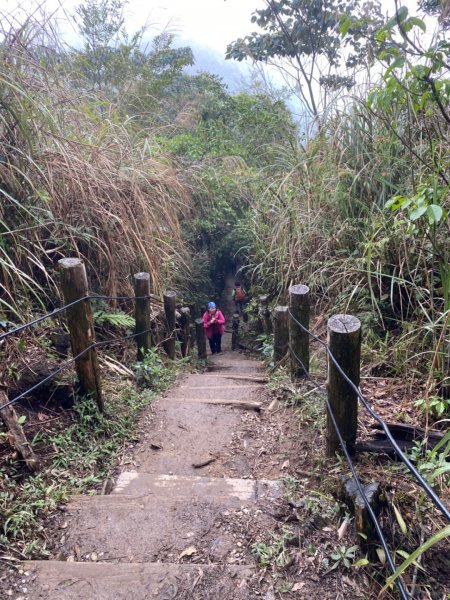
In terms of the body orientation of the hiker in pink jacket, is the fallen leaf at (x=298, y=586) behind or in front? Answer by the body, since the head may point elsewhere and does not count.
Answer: in front

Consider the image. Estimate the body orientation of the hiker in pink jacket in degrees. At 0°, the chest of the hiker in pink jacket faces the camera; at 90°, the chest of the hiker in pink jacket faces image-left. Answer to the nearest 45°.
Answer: approximately 0°

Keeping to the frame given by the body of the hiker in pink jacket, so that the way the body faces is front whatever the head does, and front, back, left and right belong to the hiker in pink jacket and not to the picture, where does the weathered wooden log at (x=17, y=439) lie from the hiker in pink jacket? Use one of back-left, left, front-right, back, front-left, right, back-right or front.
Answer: front

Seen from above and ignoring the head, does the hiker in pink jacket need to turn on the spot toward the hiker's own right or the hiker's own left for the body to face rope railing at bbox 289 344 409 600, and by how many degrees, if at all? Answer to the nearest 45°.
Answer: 0° — they already face it

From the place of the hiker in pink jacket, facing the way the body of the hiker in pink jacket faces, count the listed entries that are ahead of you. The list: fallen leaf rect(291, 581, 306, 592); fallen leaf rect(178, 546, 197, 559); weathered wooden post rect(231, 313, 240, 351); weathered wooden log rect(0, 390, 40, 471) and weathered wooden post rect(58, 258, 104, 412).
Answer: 4

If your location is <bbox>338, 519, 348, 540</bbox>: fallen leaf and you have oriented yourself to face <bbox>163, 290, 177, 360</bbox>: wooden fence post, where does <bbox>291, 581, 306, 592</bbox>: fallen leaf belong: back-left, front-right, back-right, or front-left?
back-left

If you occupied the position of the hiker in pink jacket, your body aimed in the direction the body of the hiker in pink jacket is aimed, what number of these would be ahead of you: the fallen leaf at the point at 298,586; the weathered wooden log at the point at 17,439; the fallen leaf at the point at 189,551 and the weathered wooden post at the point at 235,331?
3
